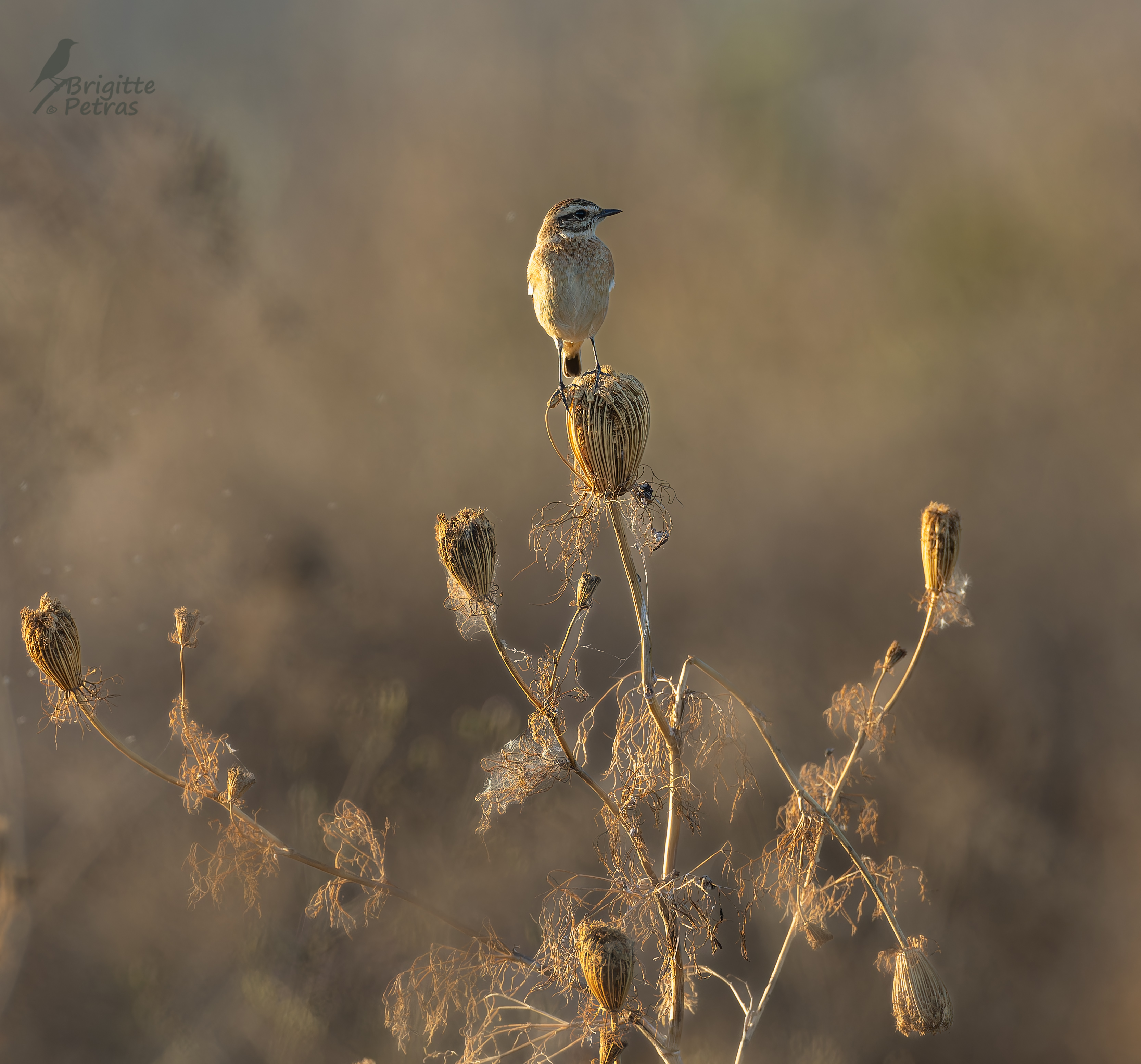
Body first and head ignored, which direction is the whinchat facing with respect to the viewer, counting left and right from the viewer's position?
facing the viewer
